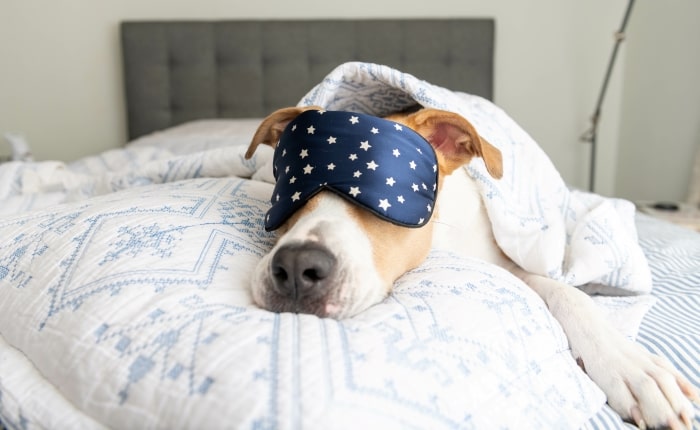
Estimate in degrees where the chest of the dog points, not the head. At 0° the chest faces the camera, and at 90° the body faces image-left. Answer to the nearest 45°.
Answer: approximately 45°

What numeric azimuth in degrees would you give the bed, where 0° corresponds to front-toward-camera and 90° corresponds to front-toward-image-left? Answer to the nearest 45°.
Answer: approximately 0°
